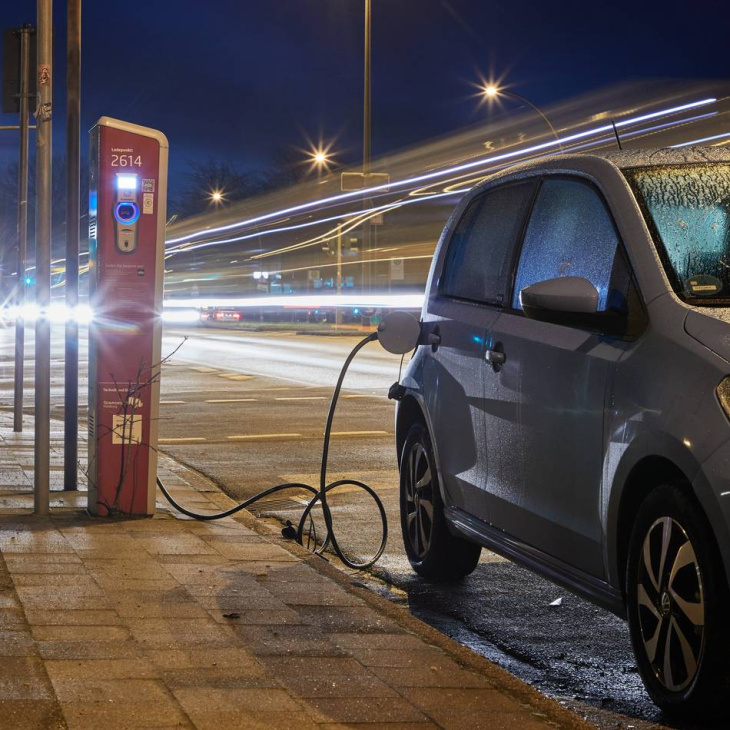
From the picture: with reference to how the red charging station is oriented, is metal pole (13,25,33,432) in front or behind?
behind

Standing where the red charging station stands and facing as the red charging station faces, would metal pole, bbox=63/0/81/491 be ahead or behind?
behind

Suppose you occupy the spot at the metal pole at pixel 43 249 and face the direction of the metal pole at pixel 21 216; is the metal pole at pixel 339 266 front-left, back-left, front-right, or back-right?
front-right

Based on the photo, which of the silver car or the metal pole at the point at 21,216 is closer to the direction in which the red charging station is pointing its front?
the silver car

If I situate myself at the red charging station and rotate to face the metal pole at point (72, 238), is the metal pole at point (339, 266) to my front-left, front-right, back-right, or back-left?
front-right

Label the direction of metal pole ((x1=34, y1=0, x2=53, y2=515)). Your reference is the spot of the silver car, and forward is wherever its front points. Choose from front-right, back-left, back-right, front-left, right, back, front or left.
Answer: back

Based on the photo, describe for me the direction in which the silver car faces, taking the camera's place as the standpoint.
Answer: facing the viewer and to the right of the viewer

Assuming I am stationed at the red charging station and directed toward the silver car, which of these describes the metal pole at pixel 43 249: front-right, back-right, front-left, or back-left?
back-right

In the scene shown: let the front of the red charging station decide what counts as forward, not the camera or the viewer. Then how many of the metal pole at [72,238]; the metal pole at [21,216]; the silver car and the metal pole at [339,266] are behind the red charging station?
3

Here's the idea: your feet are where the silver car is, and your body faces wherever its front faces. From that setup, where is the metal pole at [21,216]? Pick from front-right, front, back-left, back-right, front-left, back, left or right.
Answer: back

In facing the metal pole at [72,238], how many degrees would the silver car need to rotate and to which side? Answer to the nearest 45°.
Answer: approximately 180°

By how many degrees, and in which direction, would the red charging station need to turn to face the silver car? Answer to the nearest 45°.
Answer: approximately 45° to its left

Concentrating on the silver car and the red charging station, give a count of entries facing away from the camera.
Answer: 0

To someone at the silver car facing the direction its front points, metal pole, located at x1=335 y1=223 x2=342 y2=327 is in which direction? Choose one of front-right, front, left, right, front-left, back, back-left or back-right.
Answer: back-left

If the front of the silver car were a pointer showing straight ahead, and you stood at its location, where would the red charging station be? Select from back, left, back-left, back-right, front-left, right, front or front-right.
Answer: back

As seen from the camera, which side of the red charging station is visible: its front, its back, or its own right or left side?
front
